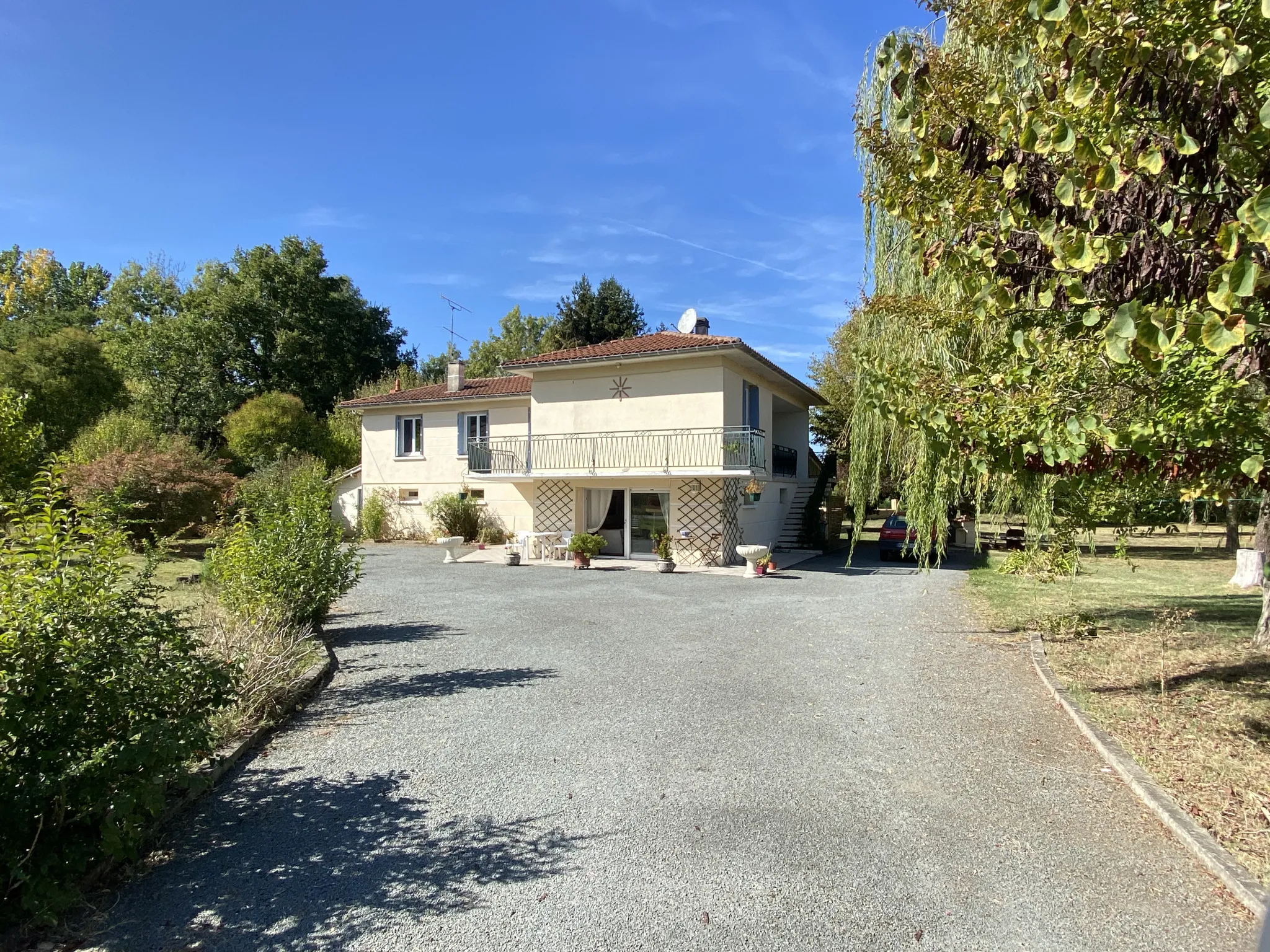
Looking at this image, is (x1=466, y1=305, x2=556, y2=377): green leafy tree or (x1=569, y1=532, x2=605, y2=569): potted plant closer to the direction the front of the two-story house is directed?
the potted plant

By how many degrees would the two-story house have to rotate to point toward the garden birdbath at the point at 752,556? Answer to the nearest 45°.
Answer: approximately 45° to its left

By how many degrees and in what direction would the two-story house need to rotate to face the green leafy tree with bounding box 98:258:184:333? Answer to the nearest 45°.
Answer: approximately 135° to its right

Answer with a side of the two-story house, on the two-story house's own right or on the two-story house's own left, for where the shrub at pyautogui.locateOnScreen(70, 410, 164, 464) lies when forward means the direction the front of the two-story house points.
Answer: on the two-story house's own right

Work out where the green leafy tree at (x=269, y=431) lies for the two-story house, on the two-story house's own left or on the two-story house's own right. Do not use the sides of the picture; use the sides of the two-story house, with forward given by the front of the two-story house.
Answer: on the two-story house's own right

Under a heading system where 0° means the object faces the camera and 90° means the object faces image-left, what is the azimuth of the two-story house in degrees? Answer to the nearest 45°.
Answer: approximately 0°

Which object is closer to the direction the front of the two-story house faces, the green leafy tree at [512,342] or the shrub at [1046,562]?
the shrub

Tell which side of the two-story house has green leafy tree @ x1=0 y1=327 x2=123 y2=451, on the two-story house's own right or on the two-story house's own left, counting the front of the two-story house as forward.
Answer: on the two-story house's own right

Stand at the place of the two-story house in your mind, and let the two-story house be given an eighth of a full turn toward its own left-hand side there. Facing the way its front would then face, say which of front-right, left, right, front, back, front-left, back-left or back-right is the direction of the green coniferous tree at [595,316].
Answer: back-left
